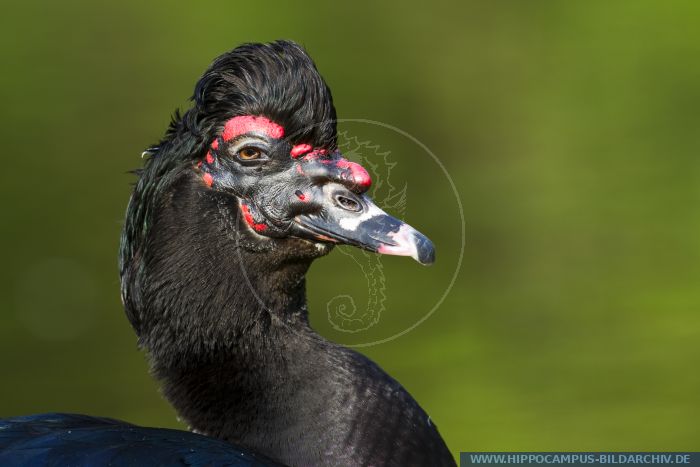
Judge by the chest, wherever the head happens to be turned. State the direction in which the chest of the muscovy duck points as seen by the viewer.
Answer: to the viewer's right
